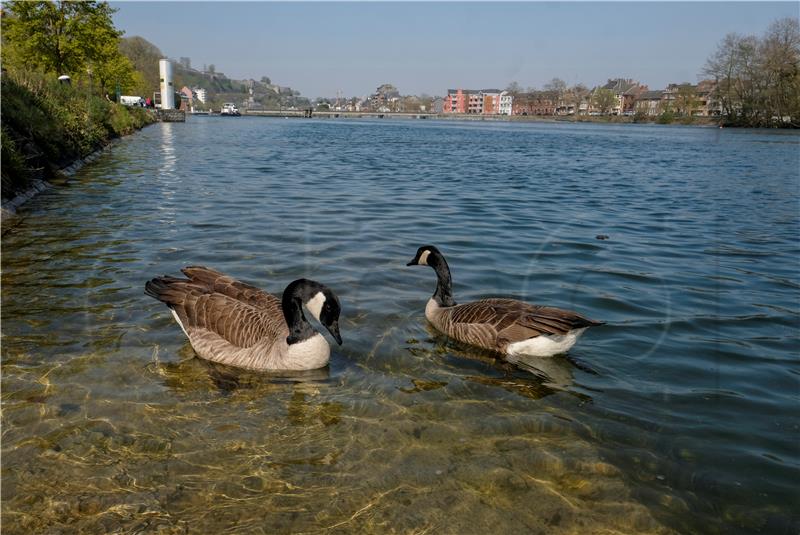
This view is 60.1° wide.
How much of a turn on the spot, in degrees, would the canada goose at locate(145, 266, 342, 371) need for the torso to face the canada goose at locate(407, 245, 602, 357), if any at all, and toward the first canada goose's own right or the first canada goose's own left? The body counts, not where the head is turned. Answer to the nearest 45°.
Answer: approximately 45° to the first canada goose's own left

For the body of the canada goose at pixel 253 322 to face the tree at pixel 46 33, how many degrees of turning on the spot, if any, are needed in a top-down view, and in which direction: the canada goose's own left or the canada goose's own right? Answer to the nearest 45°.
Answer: approximately 135° to the canada goose's own left

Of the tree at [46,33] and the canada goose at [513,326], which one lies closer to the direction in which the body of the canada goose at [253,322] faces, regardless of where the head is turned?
the canada goose

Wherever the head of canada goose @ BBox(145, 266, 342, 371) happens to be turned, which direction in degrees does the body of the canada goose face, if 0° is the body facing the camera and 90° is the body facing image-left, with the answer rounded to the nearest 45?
approximately 315°
